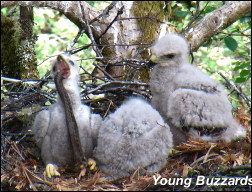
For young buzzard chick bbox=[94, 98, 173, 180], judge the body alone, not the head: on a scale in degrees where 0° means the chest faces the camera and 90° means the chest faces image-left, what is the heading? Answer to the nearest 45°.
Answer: approximately 180°

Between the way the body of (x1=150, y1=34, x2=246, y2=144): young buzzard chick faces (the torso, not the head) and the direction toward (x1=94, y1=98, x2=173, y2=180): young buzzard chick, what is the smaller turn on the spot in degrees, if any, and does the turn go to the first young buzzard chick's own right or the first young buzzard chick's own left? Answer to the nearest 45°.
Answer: approximately 45° to the first young buzzard chick's own left

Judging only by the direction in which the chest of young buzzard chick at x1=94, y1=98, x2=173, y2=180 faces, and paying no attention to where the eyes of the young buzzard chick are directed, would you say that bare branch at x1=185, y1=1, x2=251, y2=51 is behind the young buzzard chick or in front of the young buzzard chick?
in front

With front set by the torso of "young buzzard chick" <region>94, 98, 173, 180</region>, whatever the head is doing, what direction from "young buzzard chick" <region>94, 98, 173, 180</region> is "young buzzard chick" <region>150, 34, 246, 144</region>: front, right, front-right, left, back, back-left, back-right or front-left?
front-right

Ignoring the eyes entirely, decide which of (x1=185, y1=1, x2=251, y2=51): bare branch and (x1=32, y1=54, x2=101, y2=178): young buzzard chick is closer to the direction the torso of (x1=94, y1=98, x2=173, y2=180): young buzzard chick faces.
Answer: the bare branch

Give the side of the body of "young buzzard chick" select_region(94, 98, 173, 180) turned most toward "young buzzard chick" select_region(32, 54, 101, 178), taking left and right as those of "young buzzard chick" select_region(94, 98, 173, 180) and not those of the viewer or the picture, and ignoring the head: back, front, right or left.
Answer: left

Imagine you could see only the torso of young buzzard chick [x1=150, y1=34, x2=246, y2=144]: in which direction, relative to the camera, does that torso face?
to the viewer's left

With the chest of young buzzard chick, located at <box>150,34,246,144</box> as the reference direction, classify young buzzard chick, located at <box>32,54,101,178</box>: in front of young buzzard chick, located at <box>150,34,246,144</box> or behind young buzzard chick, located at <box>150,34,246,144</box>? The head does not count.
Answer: in front

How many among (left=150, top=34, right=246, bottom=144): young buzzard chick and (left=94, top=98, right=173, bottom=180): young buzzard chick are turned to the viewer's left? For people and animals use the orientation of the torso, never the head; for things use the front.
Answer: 1

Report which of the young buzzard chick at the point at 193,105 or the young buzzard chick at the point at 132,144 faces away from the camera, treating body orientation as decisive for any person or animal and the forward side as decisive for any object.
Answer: the young buzzard chick at the point at 132,144

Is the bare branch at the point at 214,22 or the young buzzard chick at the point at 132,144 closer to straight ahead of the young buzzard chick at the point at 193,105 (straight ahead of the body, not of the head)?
the young buzzard chick

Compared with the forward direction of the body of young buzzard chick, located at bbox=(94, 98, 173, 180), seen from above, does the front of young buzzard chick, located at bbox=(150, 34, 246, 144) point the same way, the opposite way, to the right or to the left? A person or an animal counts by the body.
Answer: to the left

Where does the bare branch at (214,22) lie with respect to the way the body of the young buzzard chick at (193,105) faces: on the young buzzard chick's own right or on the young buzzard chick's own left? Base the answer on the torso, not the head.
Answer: on the young buzzard chick's own right

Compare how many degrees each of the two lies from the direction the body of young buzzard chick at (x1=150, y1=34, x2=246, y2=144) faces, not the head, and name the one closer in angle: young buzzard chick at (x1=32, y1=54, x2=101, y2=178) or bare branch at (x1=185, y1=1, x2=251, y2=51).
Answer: the young buzzard chick
